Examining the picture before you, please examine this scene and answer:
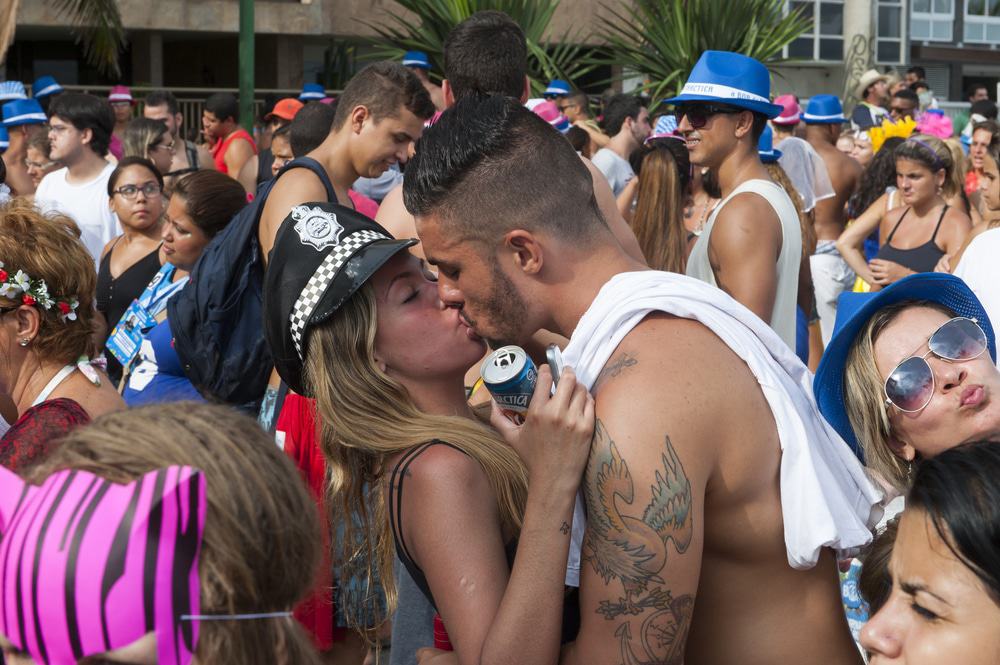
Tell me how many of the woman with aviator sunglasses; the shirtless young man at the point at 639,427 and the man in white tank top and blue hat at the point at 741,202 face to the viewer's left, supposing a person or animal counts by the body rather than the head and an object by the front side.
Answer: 2

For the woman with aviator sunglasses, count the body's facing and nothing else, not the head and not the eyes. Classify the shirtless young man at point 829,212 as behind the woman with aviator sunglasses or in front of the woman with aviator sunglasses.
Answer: behind

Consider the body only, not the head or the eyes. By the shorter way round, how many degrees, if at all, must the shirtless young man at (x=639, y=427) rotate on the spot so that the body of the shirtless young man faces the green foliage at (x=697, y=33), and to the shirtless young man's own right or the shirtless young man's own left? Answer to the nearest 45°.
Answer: approximately 90° to the shirtless young man's own right

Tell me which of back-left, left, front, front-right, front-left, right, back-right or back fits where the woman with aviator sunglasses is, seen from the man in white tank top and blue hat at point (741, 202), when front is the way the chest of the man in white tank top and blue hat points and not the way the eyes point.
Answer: left

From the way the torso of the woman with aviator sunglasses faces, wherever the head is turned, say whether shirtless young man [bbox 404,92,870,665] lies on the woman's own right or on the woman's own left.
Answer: on the woman's own right

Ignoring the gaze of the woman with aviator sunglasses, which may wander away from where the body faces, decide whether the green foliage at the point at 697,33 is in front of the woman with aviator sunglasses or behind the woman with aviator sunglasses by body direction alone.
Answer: behind

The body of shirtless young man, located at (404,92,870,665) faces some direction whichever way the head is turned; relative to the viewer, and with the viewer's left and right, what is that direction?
facing to the left of the viewer

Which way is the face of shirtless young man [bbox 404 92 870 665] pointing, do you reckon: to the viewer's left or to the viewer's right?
to the viewer's left

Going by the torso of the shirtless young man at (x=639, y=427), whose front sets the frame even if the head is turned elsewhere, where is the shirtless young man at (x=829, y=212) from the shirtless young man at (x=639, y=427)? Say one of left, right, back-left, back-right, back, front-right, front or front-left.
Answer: right
